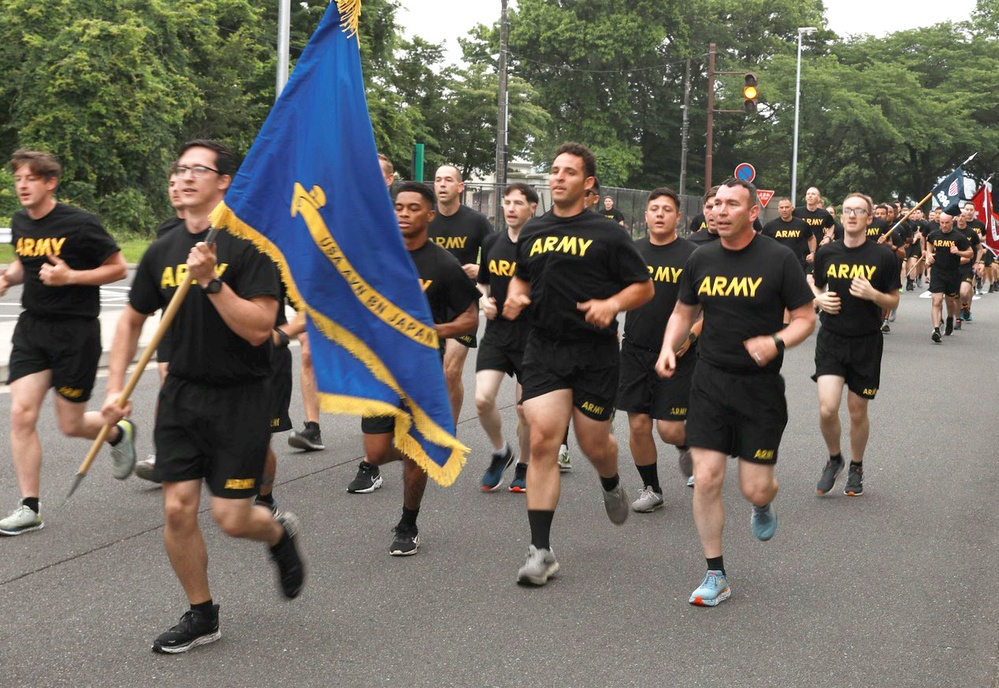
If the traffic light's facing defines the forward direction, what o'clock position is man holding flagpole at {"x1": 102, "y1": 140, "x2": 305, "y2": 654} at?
The man holding flagpole is roughly at 12 o'clock from the traffic light.

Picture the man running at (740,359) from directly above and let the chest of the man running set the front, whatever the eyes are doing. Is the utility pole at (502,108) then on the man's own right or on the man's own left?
on the man's own right

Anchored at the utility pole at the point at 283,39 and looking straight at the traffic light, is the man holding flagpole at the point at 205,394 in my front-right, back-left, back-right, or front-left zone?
back-right

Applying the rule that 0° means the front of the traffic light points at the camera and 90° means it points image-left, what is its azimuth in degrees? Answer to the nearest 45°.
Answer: approximately 0°

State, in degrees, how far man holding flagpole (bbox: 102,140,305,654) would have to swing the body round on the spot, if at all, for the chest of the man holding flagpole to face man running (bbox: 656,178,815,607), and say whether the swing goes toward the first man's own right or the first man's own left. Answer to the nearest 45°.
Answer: approximately 135° to the first man's own left

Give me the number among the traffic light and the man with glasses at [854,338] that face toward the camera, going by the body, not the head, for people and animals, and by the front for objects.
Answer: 2

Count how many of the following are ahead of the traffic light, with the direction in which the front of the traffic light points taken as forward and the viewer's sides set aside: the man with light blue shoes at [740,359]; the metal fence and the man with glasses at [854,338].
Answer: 2

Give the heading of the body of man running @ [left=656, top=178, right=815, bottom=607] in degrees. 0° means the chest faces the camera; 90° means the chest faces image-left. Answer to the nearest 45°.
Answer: approximately 45°

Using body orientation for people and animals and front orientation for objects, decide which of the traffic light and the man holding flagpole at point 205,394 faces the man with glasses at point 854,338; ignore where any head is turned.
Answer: the traffic light
